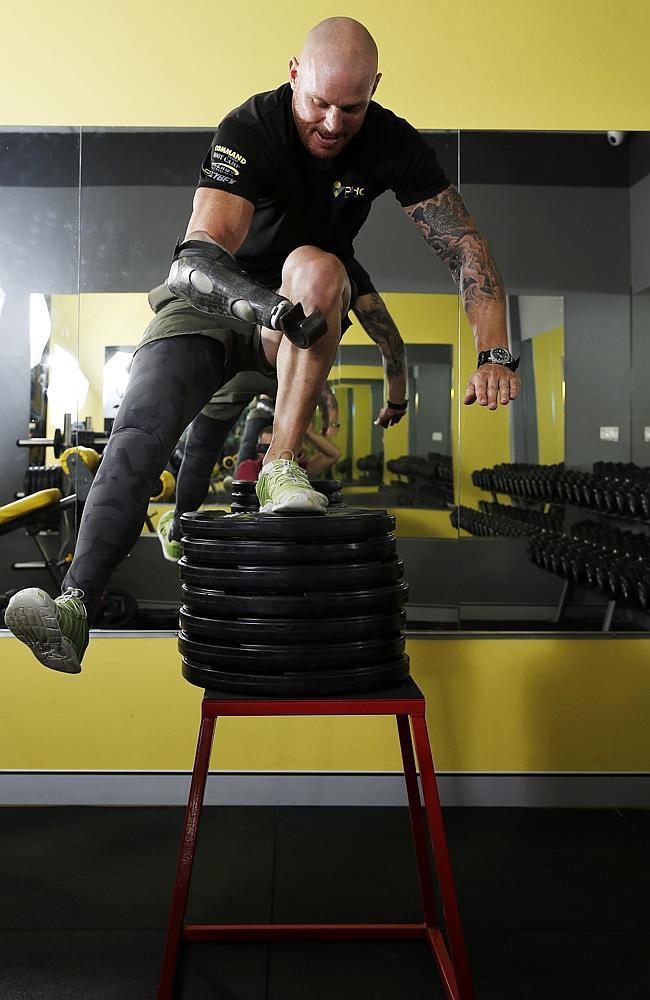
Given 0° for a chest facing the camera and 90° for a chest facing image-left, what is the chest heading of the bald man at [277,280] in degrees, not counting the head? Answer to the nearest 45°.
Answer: approximately 315°
